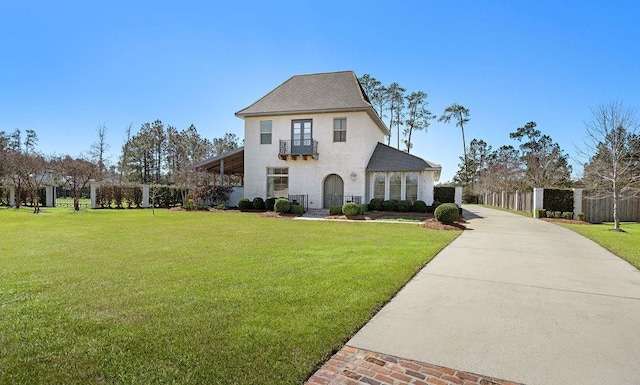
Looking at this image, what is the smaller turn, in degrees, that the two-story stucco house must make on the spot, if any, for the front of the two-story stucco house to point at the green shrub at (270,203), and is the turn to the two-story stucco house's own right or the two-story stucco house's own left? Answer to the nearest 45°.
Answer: approximately 90° to the two-story stucco house's own right

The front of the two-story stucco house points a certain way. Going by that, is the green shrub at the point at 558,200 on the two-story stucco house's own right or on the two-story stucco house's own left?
on the two-story stucco house's own left

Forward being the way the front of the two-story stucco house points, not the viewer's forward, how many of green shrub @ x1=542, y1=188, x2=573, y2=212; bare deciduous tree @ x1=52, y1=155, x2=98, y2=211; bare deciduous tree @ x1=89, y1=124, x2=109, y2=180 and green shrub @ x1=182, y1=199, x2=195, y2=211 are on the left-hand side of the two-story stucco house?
1

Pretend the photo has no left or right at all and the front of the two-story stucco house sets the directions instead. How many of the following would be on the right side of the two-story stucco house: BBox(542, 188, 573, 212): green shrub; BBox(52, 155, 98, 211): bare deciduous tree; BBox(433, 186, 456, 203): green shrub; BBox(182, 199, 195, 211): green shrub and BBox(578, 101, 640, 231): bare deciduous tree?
2

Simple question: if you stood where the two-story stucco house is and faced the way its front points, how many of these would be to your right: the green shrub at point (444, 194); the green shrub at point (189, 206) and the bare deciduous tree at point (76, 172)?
2

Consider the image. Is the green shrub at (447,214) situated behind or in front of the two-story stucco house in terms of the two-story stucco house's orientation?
in front

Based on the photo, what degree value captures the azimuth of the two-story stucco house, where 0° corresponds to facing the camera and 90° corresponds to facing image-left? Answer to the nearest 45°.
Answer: approximately 0°

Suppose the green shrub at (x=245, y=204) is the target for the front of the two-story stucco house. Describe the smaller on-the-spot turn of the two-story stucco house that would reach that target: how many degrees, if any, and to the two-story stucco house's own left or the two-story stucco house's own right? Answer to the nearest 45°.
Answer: approximately 90° to the two-story stucco house's own right

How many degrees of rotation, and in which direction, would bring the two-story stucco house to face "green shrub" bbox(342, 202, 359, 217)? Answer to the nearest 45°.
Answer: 0° — it already faces it

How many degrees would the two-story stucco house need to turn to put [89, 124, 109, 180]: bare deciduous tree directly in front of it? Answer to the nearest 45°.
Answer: approximately 135° to its right

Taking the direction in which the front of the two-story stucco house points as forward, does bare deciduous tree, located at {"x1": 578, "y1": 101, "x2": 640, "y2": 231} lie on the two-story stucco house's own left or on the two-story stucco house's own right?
on the two-story stucco house's own left

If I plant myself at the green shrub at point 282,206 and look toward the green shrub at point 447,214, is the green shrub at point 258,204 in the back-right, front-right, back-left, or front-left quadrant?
back-left

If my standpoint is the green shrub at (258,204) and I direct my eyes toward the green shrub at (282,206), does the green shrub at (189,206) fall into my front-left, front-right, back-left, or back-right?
back-right
